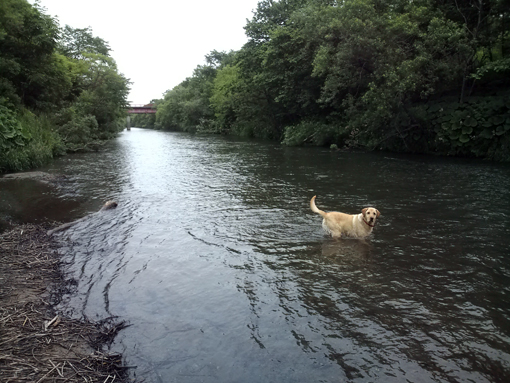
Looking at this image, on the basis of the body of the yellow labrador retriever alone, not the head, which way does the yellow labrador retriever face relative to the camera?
to the viewer's right

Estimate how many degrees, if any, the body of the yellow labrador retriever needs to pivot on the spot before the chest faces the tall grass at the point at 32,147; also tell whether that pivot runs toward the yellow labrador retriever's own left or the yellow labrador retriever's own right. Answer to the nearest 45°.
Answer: approximately 135° to the yellow labrador retriever's own left
